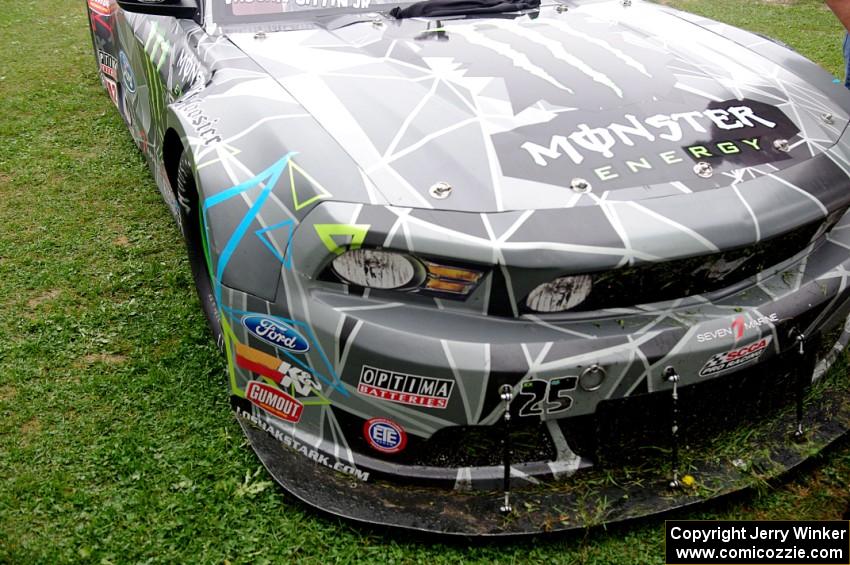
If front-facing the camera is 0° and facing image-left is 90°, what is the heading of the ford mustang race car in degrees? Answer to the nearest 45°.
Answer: approximately 315°
